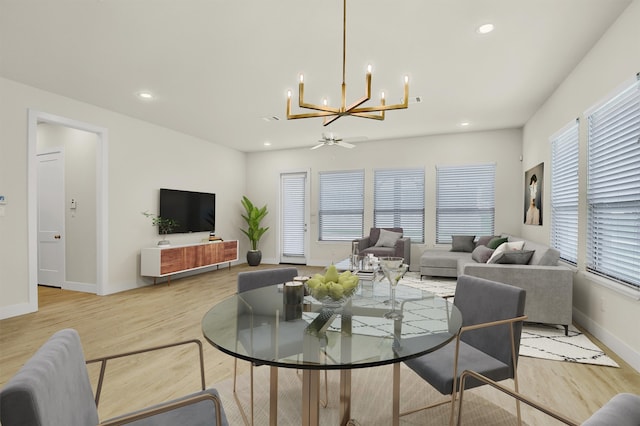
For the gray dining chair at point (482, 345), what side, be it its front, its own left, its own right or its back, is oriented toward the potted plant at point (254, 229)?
right

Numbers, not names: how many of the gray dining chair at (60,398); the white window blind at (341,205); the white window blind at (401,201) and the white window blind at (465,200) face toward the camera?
3

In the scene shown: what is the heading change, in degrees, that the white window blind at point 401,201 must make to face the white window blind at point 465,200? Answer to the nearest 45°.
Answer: approximately 90° to its left

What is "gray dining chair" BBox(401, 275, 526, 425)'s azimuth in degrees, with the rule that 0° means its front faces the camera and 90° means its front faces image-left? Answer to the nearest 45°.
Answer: approximately 45°

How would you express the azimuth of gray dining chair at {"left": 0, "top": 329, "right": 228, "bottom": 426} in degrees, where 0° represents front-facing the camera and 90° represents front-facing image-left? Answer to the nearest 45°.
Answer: approximately 225°

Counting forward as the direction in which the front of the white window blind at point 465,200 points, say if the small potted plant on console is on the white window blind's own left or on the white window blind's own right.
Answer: on the white window blind's own right

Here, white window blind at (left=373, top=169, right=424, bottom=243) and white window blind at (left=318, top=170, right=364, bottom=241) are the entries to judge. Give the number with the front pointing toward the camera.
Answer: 2

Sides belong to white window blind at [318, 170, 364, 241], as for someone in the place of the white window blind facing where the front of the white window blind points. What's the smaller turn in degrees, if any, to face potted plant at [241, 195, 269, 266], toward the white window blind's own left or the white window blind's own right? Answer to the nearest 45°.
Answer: approximately 90° to the white window blind's own right

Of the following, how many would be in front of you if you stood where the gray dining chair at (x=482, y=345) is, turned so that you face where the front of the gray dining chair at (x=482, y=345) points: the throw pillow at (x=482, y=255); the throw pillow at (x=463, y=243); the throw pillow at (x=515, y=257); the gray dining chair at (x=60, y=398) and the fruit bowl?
2
